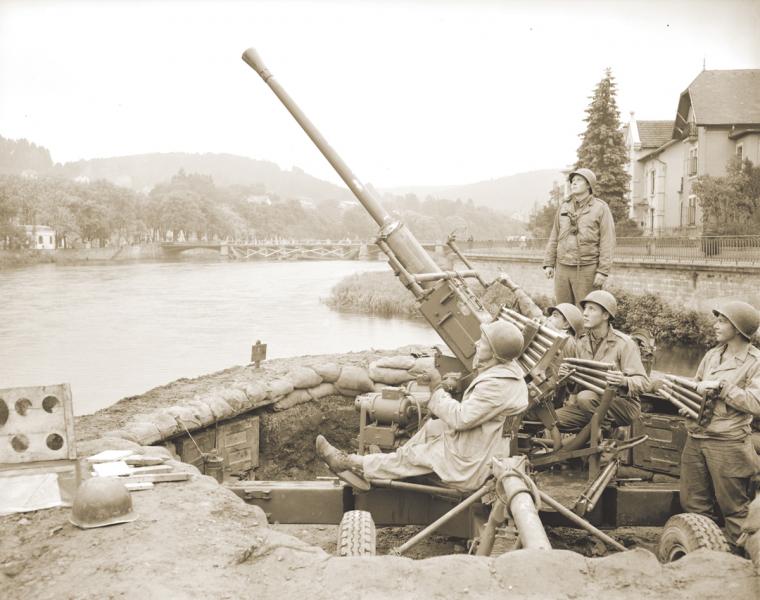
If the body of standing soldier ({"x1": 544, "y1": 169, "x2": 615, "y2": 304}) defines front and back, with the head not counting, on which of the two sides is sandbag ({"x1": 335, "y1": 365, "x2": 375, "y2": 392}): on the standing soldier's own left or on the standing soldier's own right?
on the standing soldier's own right

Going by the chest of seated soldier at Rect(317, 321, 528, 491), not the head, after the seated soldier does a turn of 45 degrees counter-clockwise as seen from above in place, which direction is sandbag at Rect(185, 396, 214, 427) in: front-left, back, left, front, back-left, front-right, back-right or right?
right

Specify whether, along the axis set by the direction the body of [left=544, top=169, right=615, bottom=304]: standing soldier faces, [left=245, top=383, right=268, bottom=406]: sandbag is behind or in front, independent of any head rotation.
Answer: in front

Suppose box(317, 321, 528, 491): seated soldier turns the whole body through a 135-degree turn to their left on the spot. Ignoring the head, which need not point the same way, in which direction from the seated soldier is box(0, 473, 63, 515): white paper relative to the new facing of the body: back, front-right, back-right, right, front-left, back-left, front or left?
back-right

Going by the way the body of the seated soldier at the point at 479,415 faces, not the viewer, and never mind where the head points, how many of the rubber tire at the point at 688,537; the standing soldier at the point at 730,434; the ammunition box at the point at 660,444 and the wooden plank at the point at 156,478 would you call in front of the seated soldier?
1

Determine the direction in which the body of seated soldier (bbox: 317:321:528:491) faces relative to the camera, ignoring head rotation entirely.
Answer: to the viewer's left

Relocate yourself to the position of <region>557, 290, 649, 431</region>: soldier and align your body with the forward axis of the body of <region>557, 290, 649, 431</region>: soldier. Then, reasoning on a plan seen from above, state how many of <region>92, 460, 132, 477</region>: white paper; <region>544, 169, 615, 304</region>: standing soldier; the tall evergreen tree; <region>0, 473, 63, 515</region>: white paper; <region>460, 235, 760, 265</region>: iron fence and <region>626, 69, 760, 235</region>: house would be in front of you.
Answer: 2

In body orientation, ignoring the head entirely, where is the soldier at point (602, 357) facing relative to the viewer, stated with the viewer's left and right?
facing the viewer and to the left of the viewer

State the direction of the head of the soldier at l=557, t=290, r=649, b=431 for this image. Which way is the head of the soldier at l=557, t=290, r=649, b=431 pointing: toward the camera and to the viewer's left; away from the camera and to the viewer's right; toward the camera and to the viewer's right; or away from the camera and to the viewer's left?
toward the camera and to the viewer's left

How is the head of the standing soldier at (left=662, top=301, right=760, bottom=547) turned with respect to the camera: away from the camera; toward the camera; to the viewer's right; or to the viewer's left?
to the viewer's left

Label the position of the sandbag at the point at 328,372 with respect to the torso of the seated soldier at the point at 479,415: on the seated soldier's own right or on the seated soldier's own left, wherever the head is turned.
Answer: on the seated soldier's own right

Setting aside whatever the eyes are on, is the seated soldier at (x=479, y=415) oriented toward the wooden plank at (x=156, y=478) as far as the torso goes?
yes

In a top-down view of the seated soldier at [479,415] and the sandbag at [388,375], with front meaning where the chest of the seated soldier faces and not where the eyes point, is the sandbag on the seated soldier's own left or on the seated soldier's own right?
on the seated soldier's own right

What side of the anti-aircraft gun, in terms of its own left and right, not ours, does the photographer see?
left
